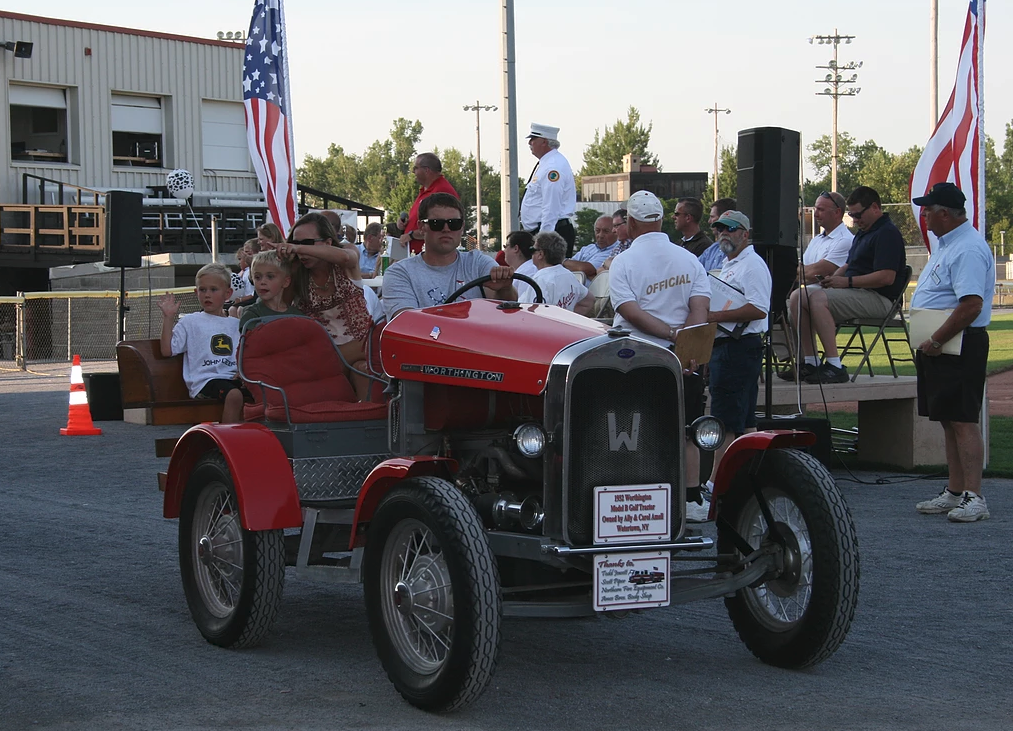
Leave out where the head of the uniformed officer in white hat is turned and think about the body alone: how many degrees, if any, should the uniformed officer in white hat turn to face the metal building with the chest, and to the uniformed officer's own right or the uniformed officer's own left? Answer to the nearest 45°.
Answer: approximately 45° to the uniformed officer's own right

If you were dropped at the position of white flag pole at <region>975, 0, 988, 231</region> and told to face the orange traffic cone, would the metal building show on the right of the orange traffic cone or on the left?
right

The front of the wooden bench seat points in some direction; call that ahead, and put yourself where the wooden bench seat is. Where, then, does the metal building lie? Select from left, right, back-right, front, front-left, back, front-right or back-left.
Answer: back-left

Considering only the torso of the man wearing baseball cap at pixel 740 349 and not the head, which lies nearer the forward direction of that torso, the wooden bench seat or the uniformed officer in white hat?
the wooden bench seat

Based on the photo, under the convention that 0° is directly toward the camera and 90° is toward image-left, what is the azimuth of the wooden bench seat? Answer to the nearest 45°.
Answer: approximately 315°

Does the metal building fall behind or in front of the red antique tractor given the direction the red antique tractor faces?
behind

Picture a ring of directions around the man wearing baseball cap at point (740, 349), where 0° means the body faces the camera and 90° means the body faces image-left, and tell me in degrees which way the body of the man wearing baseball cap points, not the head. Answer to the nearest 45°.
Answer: approximately 45°

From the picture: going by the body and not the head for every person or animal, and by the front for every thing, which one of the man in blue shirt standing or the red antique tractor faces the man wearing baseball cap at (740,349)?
the man in blue shirt standing

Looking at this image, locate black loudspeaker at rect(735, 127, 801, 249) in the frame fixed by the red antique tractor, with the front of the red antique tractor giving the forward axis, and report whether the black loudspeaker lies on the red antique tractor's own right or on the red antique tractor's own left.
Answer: on the red antique tractor's own left

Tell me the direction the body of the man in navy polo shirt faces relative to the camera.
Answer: to the viewer's left

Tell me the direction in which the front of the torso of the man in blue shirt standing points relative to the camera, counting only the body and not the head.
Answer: to the viewer's left

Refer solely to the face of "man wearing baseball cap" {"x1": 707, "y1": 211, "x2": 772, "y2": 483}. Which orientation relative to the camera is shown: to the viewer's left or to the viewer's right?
to the viewer's left

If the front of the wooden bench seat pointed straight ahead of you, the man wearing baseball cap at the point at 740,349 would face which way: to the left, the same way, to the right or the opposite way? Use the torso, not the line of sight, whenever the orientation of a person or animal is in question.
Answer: to the right

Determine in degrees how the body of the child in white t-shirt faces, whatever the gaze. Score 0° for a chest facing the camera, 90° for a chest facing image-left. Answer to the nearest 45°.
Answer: approximately 315°
